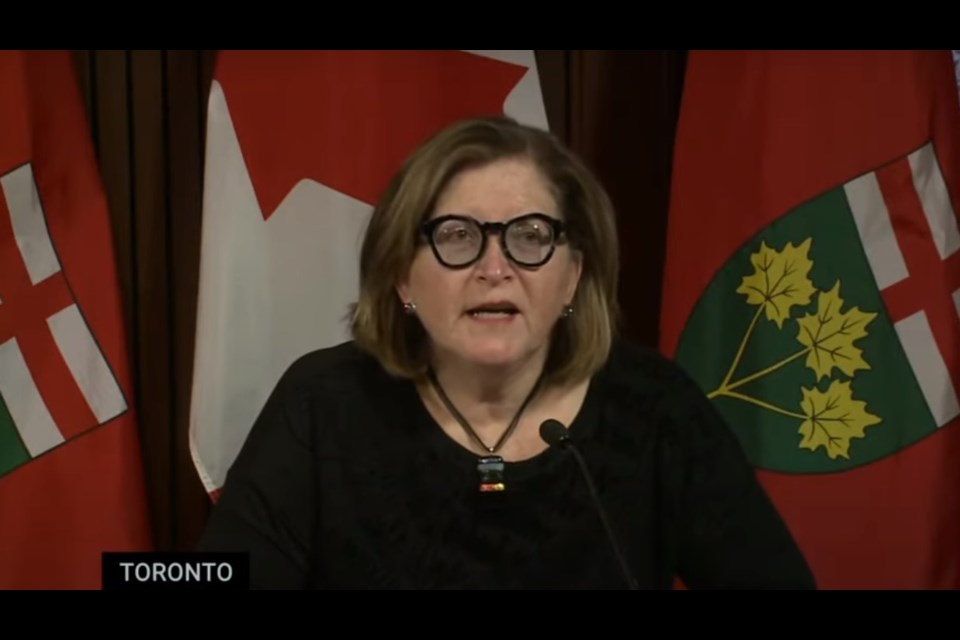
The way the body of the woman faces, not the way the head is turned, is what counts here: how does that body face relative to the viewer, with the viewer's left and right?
facing the viewer

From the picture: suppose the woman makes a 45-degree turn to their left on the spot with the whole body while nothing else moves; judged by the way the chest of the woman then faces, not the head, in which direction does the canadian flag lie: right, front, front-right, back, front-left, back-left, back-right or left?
back

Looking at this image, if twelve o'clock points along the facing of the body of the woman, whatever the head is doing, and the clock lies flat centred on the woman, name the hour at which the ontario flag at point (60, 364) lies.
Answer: The ontario flag is roughly at 4 o'clock from the woman.
